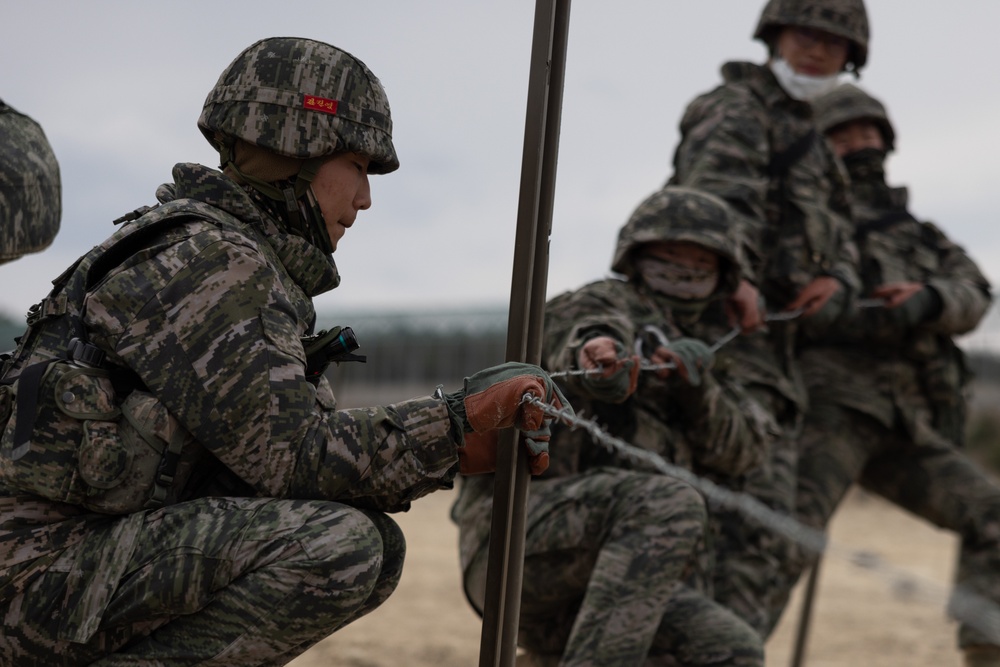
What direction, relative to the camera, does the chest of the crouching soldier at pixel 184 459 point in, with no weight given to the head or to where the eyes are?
to the viewer's right

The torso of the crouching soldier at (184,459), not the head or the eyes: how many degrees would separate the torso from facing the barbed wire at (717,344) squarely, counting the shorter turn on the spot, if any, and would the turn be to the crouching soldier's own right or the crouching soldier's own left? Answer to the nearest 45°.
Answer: approximately 45° to the crouching soldier's own left

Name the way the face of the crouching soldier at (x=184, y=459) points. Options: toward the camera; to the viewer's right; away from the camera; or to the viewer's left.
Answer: to the viewer's right

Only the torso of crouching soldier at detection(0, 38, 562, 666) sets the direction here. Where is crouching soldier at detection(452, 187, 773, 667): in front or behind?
in front

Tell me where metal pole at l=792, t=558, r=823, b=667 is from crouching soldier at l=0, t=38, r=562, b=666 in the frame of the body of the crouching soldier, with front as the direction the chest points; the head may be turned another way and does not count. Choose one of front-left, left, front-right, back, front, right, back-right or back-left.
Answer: front-left
